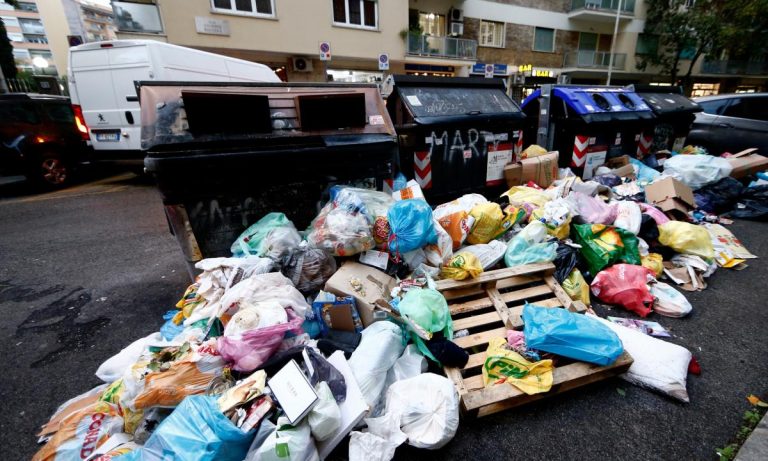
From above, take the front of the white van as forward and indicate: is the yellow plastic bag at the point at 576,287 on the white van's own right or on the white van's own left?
on the white van's own right

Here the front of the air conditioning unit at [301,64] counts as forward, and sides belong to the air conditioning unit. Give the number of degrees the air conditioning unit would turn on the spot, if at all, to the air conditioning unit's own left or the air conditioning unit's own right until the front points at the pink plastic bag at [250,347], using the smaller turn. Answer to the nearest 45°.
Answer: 0° — it already faces it

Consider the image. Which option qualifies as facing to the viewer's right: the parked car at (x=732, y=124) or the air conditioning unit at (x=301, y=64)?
the parked car

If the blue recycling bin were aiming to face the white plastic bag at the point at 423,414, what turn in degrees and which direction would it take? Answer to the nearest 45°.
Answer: approximately 45° to its right

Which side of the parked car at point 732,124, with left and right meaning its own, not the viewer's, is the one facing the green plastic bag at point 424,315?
right

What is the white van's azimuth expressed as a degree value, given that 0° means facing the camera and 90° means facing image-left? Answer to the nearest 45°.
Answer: approximately 225°

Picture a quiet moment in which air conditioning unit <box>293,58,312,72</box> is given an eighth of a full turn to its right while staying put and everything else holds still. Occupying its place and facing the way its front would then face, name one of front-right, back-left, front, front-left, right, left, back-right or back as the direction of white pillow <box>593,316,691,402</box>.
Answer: front-left

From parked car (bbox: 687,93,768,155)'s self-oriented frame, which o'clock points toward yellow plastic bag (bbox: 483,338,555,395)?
The yellow plastic bag is roughly at 3 o'clock from the parked car.

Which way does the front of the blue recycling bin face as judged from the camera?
facing the viewer and to the right of the viewer

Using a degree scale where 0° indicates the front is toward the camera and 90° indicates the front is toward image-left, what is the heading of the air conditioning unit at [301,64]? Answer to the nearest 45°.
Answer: approximately 0°

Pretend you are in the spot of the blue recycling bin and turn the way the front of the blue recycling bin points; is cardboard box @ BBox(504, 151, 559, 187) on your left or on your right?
on your right

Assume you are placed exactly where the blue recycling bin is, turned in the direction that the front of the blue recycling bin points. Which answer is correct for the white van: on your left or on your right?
on your right

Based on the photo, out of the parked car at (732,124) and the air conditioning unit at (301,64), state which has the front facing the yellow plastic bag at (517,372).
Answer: the air conditioning unit

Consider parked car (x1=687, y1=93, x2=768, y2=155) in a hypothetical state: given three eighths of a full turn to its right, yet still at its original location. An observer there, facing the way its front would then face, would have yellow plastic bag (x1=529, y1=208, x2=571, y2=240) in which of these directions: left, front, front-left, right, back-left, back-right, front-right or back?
front-left
